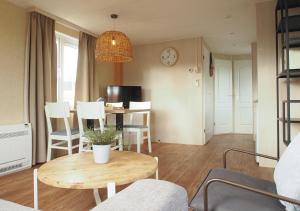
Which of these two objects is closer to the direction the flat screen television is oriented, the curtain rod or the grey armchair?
the grey armchair

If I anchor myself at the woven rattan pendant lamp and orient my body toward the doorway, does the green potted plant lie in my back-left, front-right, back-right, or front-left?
back-right

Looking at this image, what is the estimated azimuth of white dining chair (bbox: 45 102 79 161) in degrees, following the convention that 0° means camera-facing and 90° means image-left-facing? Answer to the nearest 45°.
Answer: approximately 225°

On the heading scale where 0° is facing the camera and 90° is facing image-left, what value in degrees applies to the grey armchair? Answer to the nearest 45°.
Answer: approximately 135°

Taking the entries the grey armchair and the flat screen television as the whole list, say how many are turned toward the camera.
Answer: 1

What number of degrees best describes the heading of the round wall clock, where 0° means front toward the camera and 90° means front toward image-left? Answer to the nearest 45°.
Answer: approximately 0°

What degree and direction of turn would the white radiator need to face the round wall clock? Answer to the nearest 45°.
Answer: approximately 45° to its left

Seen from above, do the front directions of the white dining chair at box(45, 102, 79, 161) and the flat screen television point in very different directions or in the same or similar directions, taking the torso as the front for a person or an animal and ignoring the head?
very different directions

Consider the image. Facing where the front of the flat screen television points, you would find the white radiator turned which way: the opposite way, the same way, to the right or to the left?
to the left

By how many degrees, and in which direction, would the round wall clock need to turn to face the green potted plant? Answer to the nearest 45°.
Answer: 0° — it already faces it
